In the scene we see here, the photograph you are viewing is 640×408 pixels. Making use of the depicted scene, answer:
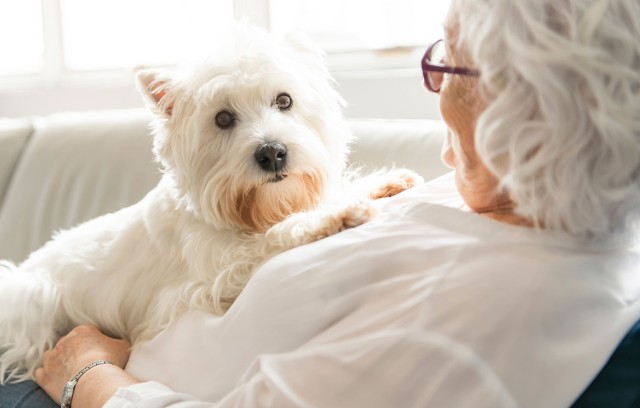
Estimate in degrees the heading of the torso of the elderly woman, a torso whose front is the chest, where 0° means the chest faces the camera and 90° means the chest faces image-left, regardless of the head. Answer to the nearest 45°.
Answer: approximately 135°

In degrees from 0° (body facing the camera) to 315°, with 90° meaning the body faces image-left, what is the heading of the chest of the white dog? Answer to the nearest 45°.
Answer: approximately 315°

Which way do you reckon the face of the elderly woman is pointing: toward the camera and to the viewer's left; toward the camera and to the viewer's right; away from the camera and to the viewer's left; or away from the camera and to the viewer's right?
away from the camera and to the viewer's left

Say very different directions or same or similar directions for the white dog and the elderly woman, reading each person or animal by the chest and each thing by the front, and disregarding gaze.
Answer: very different directions
